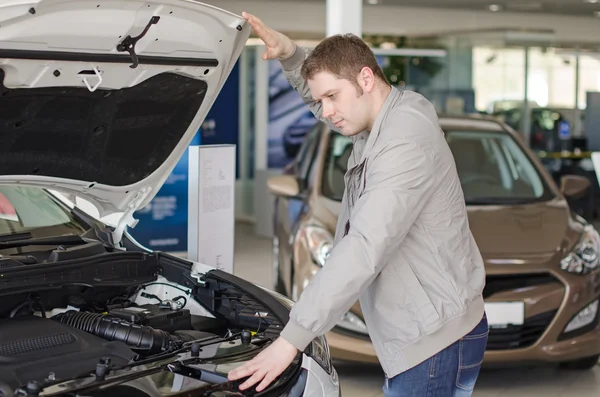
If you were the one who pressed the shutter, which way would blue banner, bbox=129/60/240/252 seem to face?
facing the viewer

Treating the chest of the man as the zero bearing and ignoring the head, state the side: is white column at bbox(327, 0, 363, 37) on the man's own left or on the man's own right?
on the man's own right

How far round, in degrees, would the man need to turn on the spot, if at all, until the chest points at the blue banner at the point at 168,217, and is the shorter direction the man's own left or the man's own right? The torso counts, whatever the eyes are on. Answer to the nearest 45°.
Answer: approximately 90° to the man's own right

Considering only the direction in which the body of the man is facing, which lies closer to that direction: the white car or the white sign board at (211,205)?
the white car

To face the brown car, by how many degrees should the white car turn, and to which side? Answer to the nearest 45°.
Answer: approximately 90° to its left

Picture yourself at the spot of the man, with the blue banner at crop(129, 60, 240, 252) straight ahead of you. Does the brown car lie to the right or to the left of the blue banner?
right

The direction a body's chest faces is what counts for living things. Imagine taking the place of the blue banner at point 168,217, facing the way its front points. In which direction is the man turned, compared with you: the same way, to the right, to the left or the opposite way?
to the right

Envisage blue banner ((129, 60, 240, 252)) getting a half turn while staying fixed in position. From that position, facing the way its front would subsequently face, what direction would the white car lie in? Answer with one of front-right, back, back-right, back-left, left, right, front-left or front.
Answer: back

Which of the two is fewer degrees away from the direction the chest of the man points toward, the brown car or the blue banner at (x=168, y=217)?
the blue banner

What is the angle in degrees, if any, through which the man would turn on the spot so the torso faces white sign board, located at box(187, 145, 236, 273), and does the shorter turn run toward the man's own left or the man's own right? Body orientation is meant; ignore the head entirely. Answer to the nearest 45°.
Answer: approximately 90° to the man's own right

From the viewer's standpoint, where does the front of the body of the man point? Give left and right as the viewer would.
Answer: facing to the left of the viewer

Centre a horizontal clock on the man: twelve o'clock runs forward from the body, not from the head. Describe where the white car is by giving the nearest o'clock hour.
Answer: The white car is roughly at 1 o'clock from the man.

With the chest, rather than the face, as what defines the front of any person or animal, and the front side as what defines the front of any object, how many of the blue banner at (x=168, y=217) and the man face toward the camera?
1
